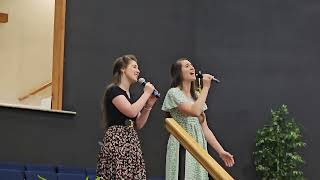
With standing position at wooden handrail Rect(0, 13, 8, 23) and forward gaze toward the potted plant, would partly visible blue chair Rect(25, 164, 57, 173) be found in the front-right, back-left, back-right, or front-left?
front-right

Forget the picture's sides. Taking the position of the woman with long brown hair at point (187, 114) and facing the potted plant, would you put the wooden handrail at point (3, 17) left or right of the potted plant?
left

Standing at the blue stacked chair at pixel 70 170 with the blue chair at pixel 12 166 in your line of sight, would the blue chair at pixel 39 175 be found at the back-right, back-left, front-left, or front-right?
front-left

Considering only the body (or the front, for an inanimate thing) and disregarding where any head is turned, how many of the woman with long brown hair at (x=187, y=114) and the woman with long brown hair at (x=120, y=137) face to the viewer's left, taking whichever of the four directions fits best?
0

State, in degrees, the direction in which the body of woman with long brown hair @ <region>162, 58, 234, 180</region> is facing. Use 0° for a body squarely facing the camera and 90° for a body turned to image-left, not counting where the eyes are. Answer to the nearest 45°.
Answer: approximately 315°
